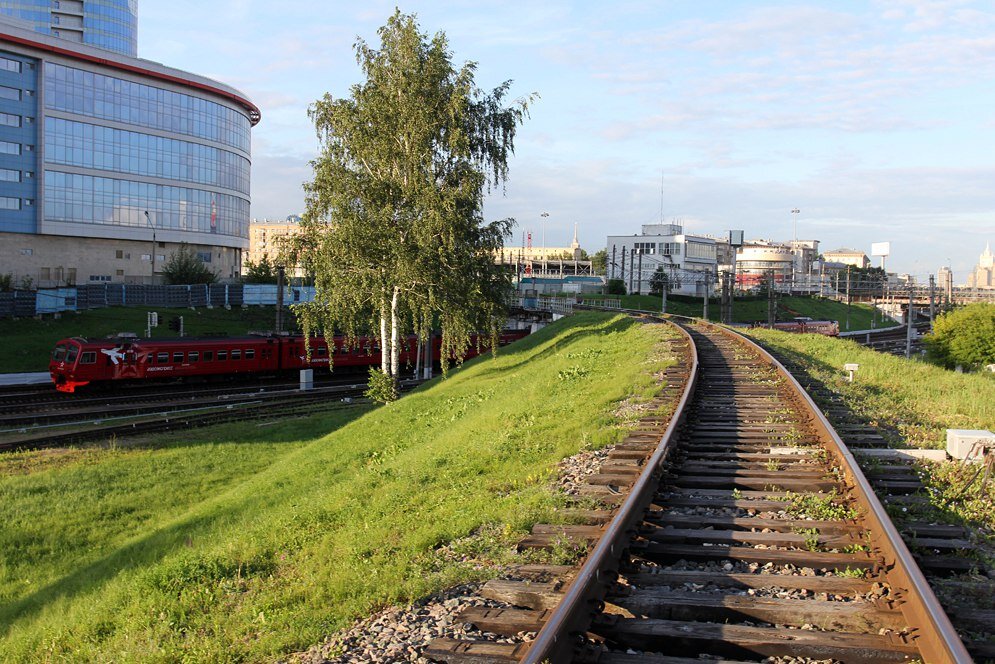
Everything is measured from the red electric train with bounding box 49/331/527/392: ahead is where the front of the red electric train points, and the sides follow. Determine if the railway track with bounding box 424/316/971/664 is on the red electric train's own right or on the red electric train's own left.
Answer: on the red electric train's own left

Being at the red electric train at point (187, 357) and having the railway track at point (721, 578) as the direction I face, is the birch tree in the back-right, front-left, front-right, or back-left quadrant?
front-left

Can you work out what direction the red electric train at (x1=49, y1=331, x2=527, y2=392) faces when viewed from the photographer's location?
facing the viewer and to the left of the viewer

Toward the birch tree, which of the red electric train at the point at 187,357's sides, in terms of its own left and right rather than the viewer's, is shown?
left
